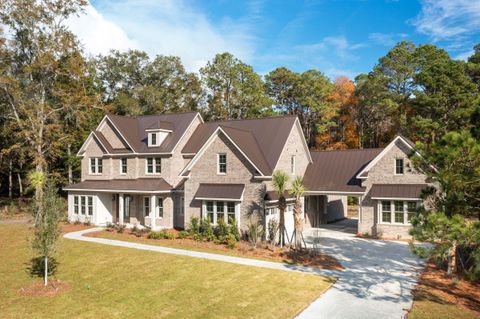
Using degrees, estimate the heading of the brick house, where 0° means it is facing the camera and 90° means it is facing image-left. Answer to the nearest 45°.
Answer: approximately 45°

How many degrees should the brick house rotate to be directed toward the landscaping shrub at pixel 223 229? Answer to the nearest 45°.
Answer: approximately 45° to its left

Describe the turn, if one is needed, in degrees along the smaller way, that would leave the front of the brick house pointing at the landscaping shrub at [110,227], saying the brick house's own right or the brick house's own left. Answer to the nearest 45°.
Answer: approximately 45° to the brick house's own right

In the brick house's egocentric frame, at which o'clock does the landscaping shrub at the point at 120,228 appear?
The landscaping shrub is roughly at 1 o'clock from the brick house.
